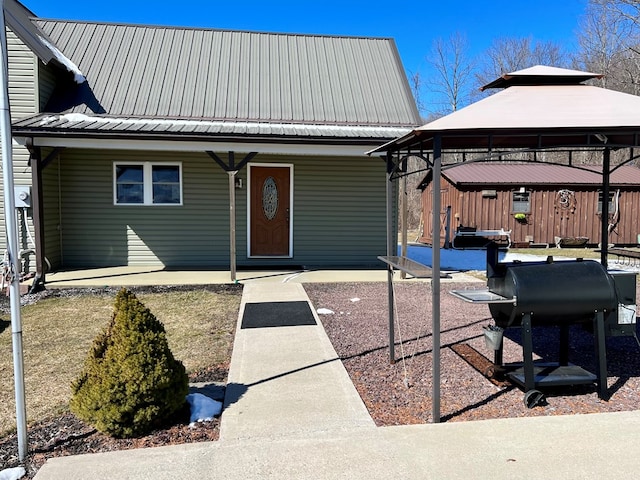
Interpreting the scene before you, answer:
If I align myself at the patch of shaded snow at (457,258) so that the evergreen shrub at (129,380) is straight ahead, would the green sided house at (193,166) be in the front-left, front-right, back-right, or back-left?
front-right

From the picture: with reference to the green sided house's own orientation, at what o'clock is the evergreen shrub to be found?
The evergreen shrub is roughly at 12 o'clock from the green sided house.

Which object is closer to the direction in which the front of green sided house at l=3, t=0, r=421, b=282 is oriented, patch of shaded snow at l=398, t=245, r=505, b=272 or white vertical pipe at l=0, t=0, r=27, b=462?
the white vertical pipe

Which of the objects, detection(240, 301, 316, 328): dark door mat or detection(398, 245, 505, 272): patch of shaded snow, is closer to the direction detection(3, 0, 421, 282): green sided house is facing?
the dark door mat

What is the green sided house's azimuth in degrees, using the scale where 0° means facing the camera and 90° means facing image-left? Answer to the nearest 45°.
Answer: approximately 0°

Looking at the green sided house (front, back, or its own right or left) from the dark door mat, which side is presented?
front

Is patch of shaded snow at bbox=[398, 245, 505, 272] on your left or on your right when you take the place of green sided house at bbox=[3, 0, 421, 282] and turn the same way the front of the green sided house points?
on your left

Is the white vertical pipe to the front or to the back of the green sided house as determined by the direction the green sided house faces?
to the front

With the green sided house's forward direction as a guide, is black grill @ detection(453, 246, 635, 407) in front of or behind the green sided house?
in front
